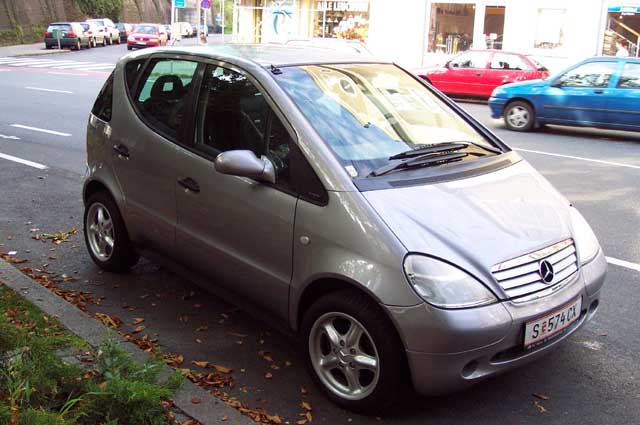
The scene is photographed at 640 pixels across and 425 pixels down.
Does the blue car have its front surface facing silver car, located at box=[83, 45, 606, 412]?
no

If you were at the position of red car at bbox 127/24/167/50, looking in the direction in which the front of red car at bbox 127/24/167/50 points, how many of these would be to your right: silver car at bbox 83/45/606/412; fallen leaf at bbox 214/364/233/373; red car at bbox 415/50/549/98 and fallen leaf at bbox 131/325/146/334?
0

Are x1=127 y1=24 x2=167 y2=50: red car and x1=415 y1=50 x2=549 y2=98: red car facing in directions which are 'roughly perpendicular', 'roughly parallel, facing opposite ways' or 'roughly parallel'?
roughly perpendicular

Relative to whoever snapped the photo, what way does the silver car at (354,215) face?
facing the viewer and to the right of the viewer

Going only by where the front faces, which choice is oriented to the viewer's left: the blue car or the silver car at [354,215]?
the blue car

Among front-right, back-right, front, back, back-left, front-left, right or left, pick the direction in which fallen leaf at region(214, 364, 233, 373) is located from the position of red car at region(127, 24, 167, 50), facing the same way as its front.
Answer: front-left

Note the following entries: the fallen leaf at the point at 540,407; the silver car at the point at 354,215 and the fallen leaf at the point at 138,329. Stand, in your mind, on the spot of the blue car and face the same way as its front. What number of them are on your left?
3

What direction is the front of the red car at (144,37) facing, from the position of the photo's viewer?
facing the viewer and to the left of the viewer

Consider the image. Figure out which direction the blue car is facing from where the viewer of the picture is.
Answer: facing to the left of the viewer

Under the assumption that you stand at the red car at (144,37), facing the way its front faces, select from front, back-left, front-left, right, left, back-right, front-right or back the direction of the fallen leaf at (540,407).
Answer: front-left

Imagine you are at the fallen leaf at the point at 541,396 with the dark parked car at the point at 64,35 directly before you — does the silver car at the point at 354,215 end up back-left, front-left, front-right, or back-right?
front-left

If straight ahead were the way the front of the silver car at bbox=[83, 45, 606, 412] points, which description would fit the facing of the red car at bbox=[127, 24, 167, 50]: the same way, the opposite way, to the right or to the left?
to the right

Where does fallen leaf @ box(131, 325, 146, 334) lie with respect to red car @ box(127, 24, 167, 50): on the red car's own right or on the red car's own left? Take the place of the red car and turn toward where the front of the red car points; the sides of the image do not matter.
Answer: on the red car's own left

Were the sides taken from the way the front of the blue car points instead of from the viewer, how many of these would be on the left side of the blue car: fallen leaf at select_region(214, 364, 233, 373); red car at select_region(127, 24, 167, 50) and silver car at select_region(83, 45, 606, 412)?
2
